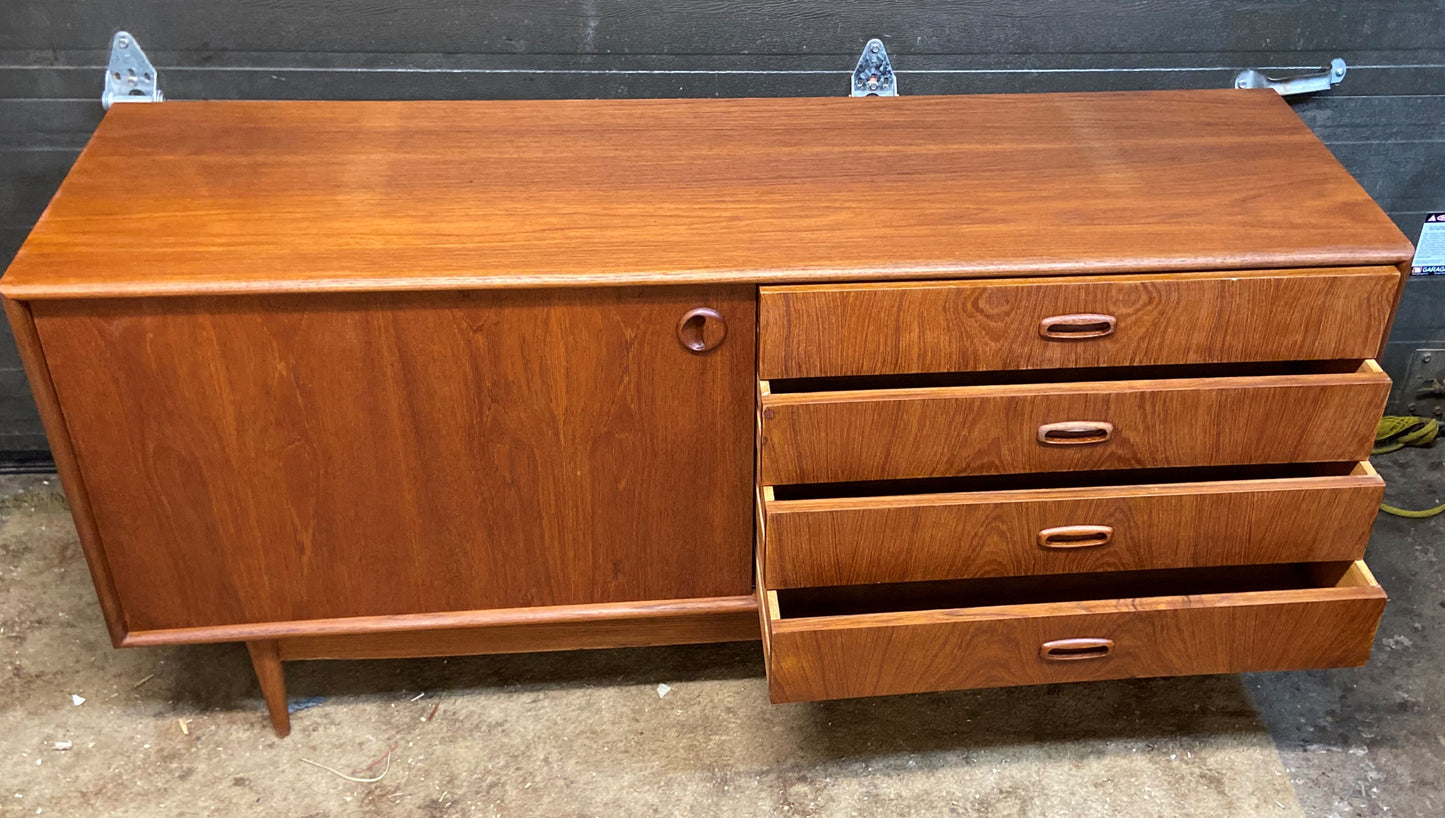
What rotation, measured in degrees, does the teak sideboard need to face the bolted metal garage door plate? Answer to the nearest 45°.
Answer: approximately 135° to its left

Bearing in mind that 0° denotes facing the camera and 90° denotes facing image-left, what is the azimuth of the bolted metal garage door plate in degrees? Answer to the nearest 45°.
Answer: approximately 0°

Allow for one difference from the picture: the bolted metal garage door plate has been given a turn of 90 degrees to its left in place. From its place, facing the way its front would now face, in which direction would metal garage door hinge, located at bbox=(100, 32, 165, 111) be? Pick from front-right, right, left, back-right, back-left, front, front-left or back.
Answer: back-right

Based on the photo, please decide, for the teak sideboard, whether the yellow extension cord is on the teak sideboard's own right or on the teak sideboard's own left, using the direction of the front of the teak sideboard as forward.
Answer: on the teak sideboard's own left

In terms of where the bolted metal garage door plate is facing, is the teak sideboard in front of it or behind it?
in front

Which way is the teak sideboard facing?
toward the camera

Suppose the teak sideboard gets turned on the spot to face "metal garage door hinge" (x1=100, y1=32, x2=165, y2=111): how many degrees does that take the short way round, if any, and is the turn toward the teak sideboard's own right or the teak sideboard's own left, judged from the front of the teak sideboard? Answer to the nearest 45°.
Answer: approximately 135° to the teak sideboard's own right

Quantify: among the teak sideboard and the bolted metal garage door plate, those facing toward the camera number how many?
2
